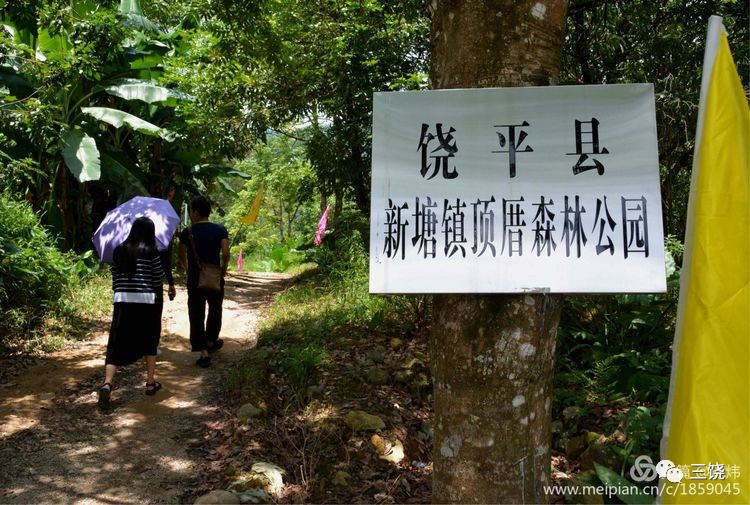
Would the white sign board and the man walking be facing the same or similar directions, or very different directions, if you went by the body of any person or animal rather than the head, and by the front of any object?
very different directions

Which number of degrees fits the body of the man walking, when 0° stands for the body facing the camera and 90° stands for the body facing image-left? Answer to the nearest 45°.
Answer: approximately 180°

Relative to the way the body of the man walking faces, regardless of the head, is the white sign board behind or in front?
behind

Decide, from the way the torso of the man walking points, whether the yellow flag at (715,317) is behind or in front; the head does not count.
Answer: behind

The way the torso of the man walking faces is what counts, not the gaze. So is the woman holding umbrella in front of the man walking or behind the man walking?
behind

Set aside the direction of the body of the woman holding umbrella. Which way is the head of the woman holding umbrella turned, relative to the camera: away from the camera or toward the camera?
away from the camera

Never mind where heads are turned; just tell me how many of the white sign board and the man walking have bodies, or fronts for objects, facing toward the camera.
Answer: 1

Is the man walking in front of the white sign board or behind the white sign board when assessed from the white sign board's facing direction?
behind

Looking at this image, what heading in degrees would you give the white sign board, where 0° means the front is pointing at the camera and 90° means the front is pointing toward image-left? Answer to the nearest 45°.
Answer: approximately 0°

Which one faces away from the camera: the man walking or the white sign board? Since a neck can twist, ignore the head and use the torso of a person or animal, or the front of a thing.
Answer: the man walking

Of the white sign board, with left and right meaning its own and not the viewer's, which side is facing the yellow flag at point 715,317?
left

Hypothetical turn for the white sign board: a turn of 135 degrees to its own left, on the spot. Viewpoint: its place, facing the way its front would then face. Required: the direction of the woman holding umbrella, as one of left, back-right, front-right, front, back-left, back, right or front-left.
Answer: left
